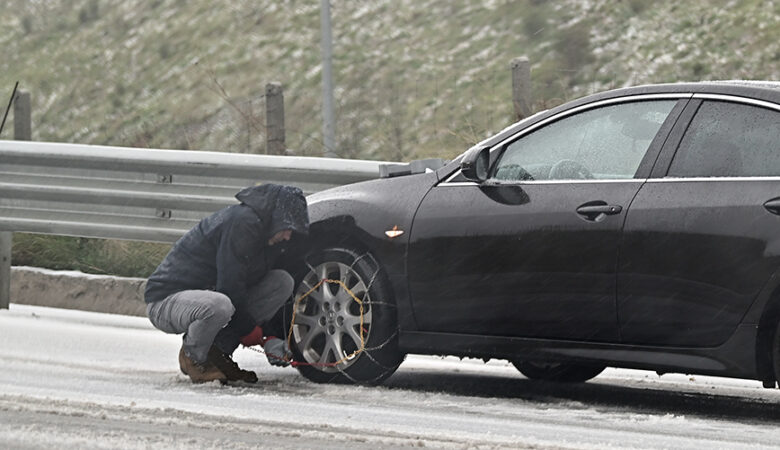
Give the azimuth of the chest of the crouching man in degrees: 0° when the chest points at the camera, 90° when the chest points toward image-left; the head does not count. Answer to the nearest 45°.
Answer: approximately 270°

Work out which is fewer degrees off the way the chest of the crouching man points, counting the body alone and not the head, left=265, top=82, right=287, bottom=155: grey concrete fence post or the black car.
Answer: the black car

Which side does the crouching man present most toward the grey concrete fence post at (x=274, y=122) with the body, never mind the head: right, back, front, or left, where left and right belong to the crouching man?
left

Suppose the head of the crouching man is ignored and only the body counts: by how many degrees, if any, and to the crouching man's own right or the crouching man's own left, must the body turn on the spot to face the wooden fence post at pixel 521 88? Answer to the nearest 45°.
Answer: approximately 45° to the crouching man's own left
